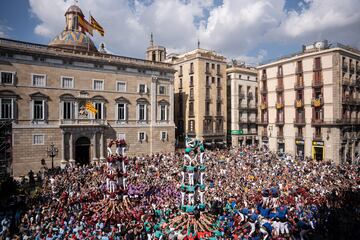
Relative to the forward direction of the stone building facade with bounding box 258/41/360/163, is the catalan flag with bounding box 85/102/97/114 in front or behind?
in front

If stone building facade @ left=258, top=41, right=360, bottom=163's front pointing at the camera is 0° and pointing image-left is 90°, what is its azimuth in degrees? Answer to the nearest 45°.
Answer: approximately 45°

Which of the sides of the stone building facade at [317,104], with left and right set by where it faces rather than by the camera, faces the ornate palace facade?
front

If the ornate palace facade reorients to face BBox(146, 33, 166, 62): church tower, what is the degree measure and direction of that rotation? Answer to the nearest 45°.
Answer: approximately 90° to its left

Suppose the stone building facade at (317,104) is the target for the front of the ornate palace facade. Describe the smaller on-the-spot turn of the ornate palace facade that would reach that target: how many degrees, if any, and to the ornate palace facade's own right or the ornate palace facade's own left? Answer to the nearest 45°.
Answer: approximately 45° to the ornate palace facade's own left

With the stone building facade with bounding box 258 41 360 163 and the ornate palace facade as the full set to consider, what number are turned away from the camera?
0

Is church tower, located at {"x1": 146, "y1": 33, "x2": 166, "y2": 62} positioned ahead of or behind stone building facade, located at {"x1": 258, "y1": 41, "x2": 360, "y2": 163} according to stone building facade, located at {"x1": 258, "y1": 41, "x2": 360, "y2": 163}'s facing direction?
ahead

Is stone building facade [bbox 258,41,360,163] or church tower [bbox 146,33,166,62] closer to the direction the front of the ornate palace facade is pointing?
the stone building facade

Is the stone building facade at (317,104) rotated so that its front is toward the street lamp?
yes

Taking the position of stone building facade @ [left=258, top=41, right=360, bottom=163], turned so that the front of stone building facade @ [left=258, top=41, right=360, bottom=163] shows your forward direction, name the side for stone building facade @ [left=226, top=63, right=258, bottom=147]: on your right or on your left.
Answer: on your right

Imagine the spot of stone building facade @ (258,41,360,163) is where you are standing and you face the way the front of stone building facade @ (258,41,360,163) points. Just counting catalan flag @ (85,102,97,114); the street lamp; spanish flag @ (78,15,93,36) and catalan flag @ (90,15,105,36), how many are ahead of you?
4

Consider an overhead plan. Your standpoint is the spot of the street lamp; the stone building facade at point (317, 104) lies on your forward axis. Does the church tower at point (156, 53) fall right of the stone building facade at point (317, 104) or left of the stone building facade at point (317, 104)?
left
